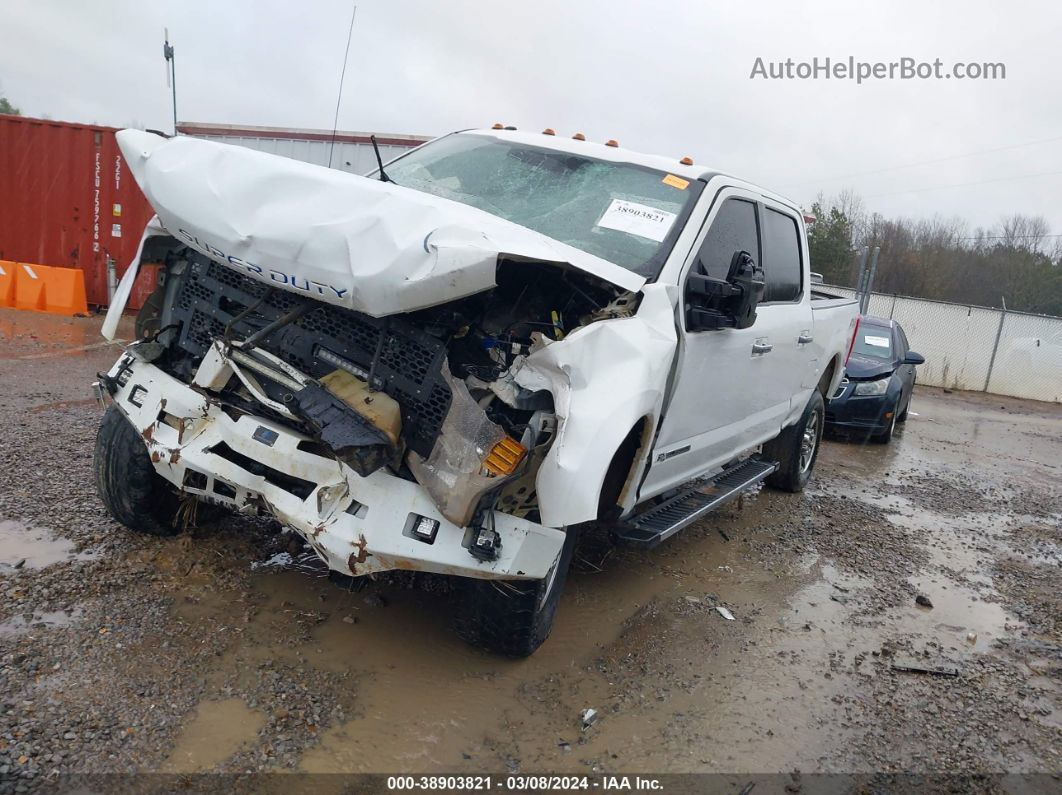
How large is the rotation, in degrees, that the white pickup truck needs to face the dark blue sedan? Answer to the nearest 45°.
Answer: approximately 180°

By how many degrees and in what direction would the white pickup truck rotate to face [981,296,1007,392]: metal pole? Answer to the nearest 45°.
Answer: approximately 180°

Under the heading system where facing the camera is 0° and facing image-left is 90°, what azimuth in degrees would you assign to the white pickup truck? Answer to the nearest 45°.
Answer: approximately 45°

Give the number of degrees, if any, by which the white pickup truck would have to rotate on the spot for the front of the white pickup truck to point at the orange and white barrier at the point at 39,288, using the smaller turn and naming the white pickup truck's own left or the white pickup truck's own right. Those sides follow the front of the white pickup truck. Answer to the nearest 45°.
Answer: approximately 90° to the white pickup truck's own right

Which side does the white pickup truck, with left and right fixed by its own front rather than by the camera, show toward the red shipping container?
right

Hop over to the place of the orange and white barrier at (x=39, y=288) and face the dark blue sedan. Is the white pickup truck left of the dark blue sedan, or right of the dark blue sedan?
right

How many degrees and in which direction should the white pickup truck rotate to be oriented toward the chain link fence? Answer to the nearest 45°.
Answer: approximately 180°

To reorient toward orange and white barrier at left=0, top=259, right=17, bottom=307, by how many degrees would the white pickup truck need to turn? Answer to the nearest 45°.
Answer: approximately 90° to its right
